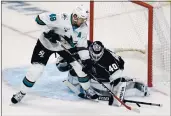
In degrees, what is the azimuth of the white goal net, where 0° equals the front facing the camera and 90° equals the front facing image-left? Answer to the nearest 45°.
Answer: approximately 45°
